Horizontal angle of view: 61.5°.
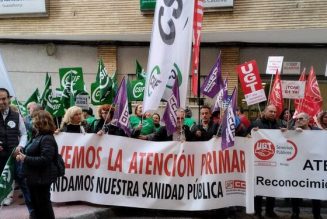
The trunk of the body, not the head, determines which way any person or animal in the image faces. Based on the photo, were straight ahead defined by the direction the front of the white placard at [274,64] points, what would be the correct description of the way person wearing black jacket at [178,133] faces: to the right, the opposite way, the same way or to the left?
the same way

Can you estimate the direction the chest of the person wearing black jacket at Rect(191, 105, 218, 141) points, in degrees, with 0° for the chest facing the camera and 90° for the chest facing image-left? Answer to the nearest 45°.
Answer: approximately 0°

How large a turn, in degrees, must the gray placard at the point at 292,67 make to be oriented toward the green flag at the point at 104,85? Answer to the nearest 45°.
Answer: approximately 45° to its right

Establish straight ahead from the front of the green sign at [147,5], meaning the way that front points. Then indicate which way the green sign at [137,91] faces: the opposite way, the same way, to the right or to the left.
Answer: the same way

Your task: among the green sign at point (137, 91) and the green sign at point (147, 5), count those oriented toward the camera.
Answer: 2

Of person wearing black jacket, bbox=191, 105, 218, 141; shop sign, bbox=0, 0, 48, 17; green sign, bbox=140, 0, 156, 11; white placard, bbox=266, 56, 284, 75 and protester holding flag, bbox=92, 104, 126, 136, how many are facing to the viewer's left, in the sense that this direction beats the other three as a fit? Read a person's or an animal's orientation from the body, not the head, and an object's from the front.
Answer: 0

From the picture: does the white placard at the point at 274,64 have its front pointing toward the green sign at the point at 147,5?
no

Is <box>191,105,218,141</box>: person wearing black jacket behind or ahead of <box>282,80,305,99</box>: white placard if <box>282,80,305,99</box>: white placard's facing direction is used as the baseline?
ahead

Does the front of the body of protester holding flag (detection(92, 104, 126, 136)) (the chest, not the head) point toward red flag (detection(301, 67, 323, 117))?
no

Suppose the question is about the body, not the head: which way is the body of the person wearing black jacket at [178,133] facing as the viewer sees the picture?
toward the camera

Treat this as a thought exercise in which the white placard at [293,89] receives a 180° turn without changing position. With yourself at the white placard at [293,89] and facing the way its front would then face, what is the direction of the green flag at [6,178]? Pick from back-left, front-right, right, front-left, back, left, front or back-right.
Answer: back-left

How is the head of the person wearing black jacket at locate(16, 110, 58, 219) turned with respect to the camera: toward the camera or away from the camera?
away from the camera

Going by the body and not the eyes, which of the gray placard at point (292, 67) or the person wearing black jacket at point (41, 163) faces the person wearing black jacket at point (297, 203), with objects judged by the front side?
the gray placard

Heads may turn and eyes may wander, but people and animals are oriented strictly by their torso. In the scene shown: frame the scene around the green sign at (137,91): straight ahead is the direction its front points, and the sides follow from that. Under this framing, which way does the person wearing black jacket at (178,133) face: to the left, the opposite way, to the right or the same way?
the same way

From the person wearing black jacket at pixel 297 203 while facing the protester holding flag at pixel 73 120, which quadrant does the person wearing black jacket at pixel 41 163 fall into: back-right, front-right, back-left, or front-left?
front-left
